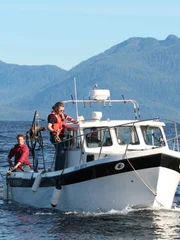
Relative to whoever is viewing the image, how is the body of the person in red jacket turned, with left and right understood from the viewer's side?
facing the viewer and to the right of the viewer

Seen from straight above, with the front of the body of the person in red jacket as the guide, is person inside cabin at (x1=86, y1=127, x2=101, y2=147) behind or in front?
in front

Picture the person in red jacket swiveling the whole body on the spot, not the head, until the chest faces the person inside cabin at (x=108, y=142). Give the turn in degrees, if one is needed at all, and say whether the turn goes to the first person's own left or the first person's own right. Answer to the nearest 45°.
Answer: approximately 45° to the first person's own left

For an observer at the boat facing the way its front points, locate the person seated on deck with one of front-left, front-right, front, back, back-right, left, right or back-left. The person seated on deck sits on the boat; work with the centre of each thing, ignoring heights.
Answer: back
